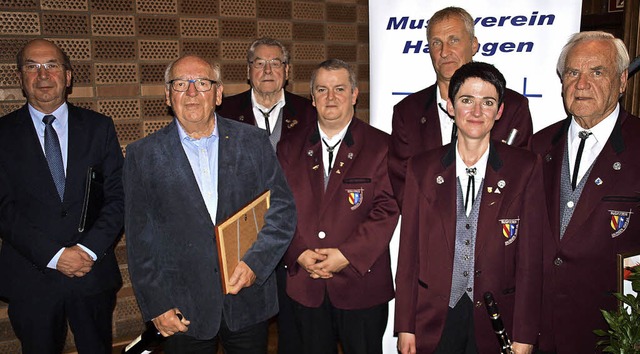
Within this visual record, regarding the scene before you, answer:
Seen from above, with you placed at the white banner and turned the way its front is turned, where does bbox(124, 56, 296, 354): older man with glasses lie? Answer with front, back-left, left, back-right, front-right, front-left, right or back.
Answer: front-right

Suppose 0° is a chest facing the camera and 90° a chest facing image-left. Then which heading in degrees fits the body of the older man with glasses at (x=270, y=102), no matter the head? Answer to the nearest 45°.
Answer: approximately 0°

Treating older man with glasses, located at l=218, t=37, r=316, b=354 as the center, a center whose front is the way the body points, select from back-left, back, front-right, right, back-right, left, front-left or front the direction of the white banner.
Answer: left

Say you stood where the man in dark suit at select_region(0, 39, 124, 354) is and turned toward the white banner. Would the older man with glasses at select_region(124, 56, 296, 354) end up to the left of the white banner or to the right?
right

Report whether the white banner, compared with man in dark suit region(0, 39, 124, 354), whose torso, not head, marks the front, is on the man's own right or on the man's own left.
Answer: on the man's own left
